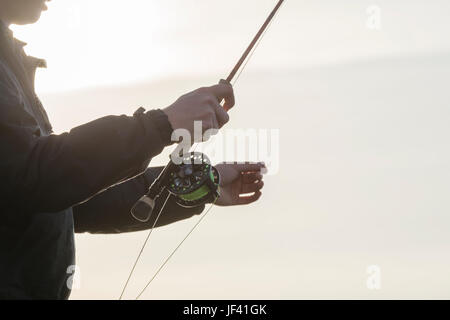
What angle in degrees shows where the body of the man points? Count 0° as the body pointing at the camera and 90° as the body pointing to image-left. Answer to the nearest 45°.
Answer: approximately 270°

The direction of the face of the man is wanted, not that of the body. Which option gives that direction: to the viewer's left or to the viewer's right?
to the viewer's right
